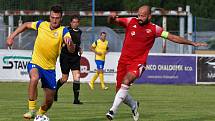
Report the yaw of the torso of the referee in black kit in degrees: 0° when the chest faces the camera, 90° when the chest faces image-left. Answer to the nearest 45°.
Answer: approximately 315°

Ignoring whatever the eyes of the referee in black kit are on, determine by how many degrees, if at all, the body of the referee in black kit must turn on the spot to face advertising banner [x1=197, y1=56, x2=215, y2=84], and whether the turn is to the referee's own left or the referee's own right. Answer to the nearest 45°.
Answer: approximately 90° to the referee's own left

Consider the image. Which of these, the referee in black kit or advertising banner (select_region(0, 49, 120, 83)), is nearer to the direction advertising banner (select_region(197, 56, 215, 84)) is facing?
the referee in black kit

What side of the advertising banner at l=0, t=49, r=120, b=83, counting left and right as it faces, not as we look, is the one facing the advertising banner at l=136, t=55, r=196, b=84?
left

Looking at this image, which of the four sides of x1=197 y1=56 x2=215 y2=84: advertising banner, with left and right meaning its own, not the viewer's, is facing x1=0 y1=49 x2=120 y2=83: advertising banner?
right

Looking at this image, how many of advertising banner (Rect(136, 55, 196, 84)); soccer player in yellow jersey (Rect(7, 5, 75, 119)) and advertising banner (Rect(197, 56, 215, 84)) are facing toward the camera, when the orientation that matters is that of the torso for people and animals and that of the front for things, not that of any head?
3

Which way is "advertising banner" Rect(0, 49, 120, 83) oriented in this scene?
toward the camera

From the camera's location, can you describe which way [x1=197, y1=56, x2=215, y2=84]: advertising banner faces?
facing the viewer

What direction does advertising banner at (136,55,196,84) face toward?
toward the camera
